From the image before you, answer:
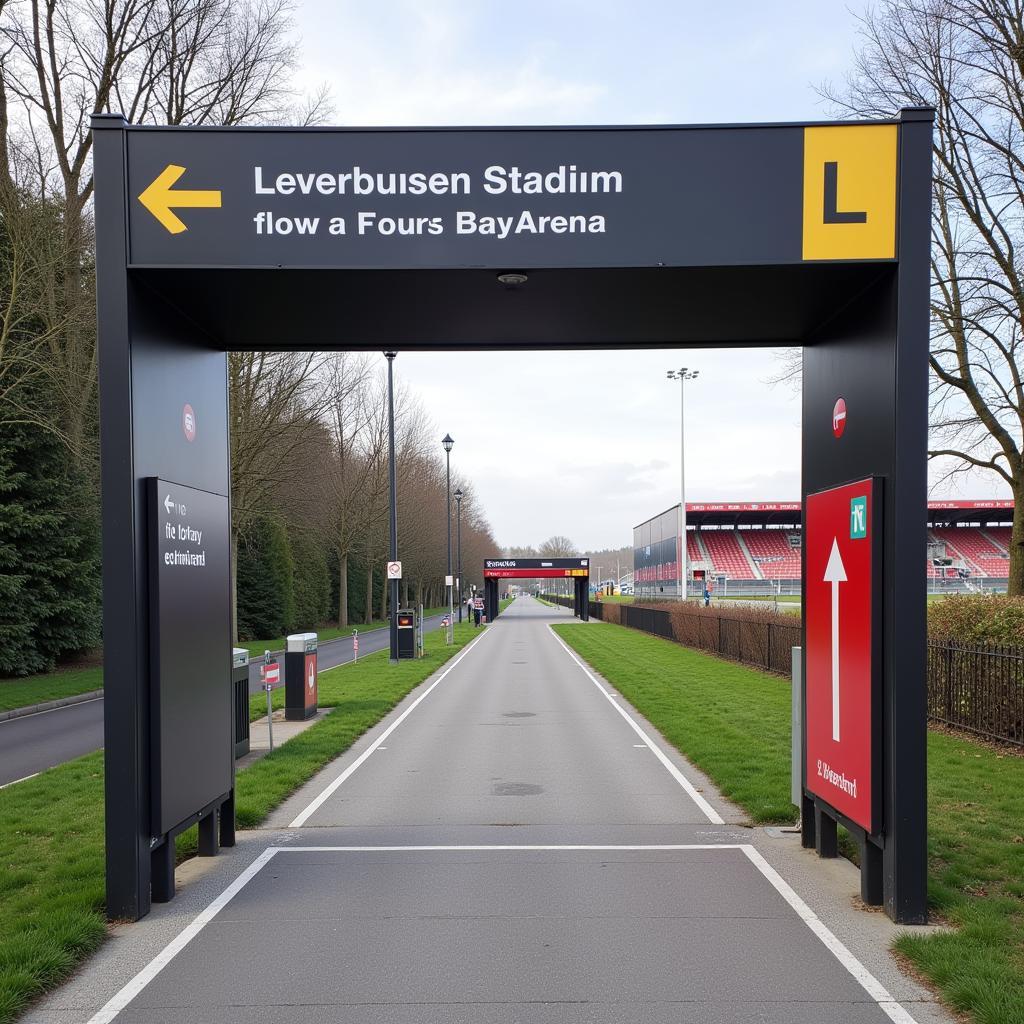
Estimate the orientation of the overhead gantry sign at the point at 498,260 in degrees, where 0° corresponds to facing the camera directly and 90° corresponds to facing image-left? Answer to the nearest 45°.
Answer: approximately 0°

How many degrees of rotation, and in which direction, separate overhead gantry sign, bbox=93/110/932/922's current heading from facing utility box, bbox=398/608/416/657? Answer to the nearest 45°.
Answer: approximately 180°

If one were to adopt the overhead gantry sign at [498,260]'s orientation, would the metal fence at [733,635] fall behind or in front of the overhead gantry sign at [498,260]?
behind

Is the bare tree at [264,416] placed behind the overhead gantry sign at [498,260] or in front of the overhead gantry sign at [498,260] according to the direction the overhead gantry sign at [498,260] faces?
behind
